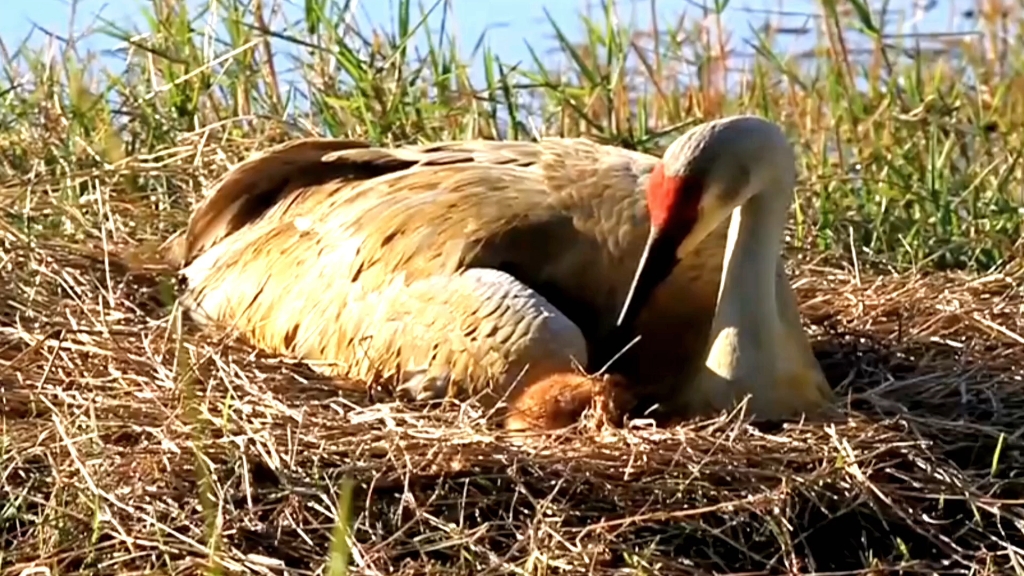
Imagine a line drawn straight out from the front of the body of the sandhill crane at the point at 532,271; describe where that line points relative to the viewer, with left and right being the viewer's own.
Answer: facing to the right of the viewer
